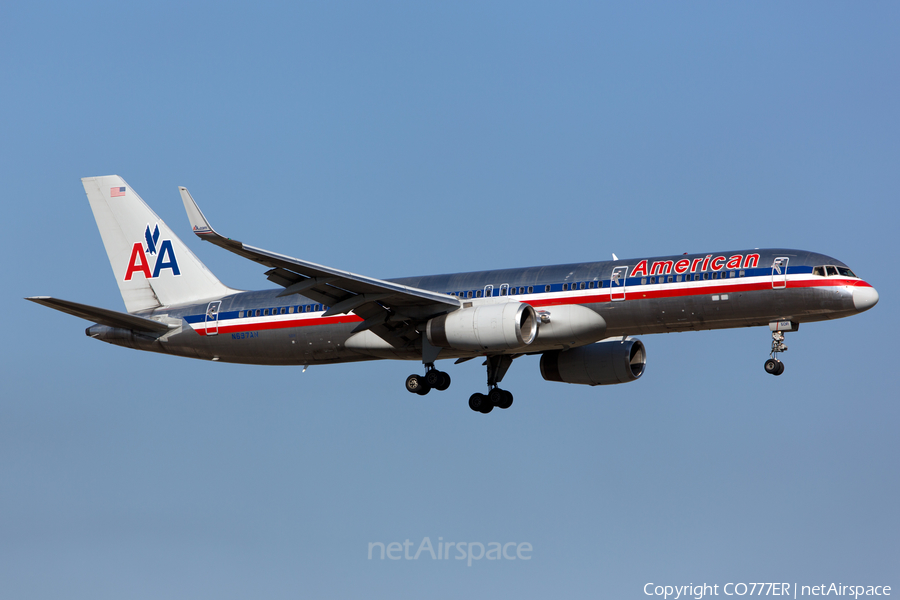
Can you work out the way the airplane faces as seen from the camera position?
facing the viewer and to the right of the viewer
